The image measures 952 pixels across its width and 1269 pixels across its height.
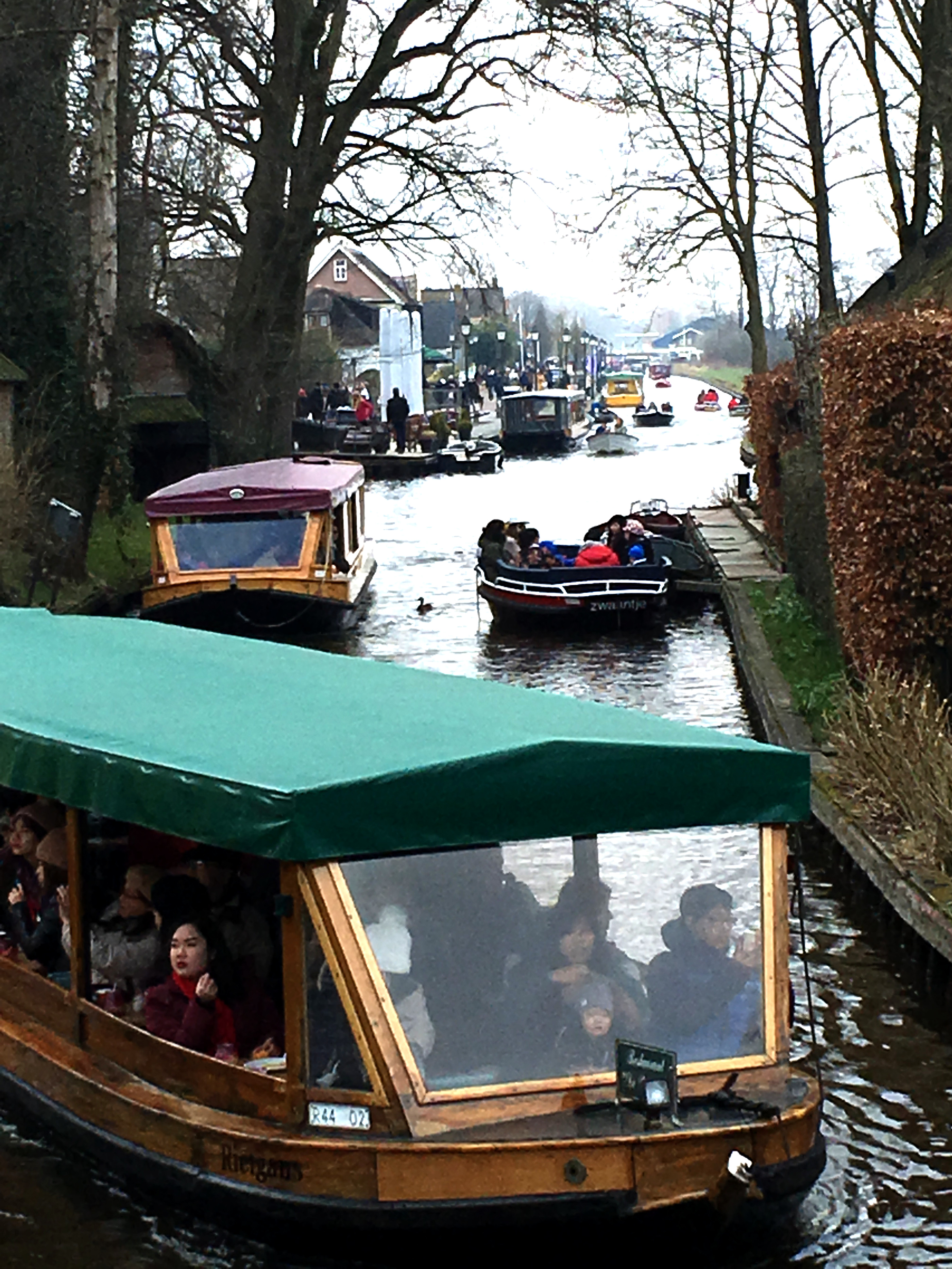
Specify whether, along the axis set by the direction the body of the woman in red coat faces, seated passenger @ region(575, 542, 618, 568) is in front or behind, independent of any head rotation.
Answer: behind

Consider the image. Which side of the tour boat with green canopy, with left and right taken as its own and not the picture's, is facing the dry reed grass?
left

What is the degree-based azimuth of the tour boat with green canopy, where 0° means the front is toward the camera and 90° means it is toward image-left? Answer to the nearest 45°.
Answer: approximately 315°

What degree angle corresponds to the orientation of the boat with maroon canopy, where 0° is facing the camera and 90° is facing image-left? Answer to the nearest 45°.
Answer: approximately 0°

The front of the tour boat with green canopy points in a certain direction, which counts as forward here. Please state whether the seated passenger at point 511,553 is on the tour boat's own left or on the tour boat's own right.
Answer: on the tour boat's own left

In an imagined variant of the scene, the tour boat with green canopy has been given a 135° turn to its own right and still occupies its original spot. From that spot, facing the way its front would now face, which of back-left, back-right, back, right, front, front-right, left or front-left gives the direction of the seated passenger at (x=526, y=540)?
right

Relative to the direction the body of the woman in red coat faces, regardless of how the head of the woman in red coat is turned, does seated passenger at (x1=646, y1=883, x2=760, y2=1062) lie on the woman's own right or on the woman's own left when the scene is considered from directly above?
on the woman's own left

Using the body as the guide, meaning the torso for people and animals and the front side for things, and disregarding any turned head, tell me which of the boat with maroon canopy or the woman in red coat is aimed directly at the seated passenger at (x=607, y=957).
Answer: the boat with maroon canopy

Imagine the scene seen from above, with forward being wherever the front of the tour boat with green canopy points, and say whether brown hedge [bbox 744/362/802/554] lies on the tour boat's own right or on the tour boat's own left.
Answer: on the tour boat's own left

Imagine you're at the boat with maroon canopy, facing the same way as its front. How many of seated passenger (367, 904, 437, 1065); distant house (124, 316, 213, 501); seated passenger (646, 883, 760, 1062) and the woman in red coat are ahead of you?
3

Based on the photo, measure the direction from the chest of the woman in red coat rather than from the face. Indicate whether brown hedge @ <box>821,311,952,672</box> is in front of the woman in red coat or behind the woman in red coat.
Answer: behind

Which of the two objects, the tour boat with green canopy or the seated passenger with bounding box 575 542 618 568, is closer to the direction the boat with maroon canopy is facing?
the tour boat with green canopy

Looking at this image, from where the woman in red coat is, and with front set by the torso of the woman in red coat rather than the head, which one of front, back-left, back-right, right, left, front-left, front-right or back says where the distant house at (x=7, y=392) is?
back-right
